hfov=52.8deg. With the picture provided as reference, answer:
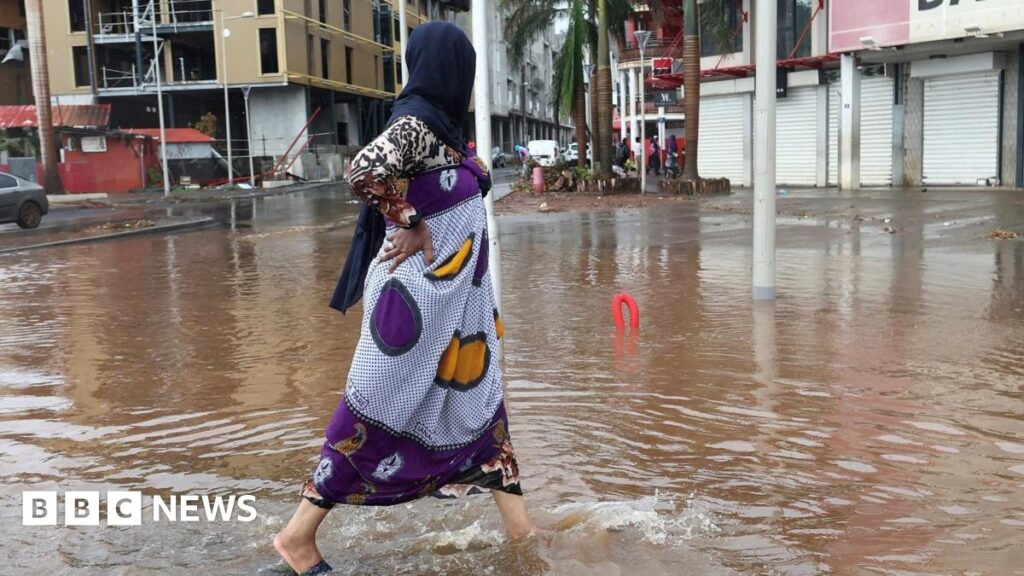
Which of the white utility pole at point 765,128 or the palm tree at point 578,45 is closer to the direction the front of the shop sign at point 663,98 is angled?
the white utility pole

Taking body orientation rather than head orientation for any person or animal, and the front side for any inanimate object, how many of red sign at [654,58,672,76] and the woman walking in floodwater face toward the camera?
1

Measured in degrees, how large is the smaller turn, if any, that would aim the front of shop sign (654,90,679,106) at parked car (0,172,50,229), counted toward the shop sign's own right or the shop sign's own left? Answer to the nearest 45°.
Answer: approximately 90° to the shop sign's own right

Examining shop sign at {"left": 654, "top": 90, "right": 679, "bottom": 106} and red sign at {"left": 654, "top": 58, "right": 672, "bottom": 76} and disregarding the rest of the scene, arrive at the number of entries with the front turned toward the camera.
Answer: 2

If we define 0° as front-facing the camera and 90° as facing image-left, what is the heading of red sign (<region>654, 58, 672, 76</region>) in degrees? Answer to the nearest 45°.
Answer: approximately 0°

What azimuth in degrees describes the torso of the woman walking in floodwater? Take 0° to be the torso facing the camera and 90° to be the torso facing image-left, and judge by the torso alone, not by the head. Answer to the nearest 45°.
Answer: approximately 225°

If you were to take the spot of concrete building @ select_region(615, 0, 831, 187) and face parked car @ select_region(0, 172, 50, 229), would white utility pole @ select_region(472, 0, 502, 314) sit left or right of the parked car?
left

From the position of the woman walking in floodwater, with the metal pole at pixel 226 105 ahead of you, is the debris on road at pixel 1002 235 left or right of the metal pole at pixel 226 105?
right

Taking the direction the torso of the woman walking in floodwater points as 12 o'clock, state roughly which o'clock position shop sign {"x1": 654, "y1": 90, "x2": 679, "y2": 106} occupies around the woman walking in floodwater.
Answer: The shop sign is roughly at 11 o'clock from the woman walking in floodwater.
